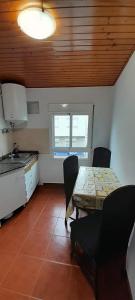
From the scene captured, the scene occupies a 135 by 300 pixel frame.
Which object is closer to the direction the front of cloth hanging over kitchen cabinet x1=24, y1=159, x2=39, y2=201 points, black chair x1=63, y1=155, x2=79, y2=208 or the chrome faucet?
the black chair

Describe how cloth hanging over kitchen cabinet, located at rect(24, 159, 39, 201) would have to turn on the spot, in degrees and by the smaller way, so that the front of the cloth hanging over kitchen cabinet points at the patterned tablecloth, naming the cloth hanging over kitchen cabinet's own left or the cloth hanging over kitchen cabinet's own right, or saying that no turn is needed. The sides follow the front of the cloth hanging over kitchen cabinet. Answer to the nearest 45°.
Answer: approximately 45° to the cloth hanging over kitchen cabinet's own right

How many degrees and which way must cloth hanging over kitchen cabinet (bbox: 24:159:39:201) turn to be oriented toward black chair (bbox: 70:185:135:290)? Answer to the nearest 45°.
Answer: approximately 90° to its right

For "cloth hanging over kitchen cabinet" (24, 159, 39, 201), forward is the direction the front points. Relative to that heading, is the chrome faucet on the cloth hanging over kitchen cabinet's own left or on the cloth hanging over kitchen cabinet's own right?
on the cloth hanging over kitchen cabinet's own left

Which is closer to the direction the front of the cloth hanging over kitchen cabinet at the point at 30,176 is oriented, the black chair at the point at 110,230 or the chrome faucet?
the black chair

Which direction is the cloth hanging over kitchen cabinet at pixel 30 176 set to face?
to the viewer's right
